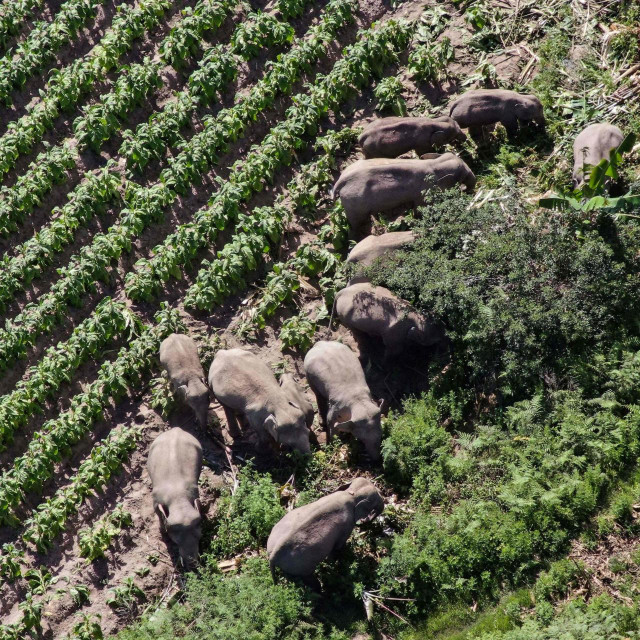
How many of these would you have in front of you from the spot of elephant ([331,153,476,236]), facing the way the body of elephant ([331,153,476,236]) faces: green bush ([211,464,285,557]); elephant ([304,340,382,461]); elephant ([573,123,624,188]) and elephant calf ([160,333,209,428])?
1

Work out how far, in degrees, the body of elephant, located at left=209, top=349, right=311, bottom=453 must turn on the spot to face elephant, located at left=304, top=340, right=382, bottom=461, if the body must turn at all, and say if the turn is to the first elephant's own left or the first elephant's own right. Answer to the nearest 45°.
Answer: approximately 45° to the first elephant's own left

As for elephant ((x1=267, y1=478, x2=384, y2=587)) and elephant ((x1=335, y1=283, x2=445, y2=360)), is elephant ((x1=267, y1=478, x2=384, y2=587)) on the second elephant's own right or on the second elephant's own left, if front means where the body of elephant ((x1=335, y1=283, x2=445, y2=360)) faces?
on the second elephant's own right

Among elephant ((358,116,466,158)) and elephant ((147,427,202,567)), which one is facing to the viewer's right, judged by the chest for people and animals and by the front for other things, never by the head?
elephant ((358,116,466,158))

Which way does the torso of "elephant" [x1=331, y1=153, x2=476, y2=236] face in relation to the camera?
to the viewer's right

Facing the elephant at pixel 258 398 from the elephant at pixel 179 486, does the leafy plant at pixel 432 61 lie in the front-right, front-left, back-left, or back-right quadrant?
front-left

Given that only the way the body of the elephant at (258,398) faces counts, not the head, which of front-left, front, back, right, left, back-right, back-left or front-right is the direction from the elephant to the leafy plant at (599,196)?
front-left

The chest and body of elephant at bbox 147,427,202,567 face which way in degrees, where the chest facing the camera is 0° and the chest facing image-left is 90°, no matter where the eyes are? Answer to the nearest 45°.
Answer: approximately 0°

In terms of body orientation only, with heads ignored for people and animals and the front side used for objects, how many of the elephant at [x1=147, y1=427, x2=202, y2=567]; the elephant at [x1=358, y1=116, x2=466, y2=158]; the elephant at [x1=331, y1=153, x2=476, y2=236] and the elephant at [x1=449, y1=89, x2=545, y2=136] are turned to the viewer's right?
3

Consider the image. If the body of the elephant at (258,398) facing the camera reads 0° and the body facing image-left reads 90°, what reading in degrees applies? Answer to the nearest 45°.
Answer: approximately 315°

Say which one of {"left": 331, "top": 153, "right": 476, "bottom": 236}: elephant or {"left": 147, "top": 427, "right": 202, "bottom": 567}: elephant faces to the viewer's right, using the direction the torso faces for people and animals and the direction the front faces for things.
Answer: {"left": 331, "top": 153, "right": 476, "bottom": 236}: elephant

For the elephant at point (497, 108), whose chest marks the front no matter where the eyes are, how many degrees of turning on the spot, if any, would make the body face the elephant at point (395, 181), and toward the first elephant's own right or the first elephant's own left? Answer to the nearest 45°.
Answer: approximately 135° to the first elephant's own right

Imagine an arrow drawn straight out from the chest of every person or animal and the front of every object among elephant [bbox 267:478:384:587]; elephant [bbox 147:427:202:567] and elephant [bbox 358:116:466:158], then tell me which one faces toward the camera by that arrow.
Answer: elephant [bbox 147:427:202:567]

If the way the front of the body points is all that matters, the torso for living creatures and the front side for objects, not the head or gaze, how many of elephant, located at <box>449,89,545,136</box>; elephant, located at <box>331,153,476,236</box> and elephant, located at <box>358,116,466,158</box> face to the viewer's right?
3

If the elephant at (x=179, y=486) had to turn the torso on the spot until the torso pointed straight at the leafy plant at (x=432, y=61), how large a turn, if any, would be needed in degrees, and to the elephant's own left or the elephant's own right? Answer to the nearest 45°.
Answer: approximately 135° to the elephant's own left

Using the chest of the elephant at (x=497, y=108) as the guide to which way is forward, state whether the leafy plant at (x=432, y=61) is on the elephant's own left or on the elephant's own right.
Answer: on the elephant's own left

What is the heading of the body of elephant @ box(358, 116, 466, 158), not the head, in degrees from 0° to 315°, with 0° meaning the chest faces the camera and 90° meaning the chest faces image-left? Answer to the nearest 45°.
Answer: approximately 270°

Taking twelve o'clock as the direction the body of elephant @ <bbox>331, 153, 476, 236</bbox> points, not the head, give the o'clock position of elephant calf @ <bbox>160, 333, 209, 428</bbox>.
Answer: The elephant calf is roughly at 5 o'clock from the elephant.

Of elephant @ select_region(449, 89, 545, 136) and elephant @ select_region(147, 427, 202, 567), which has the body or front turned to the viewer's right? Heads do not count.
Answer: elephant @ select_region(449, 89, 545, 136)

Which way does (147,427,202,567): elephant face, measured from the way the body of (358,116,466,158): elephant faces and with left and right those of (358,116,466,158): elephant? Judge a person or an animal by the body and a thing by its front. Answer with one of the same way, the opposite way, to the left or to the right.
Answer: to the right

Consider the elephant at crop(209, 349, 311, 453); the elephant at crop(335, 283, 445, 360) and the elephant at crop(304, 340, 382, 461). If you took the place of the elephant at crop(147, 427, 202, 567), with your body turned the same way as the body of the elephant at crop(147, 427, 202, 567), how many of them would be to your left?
3
